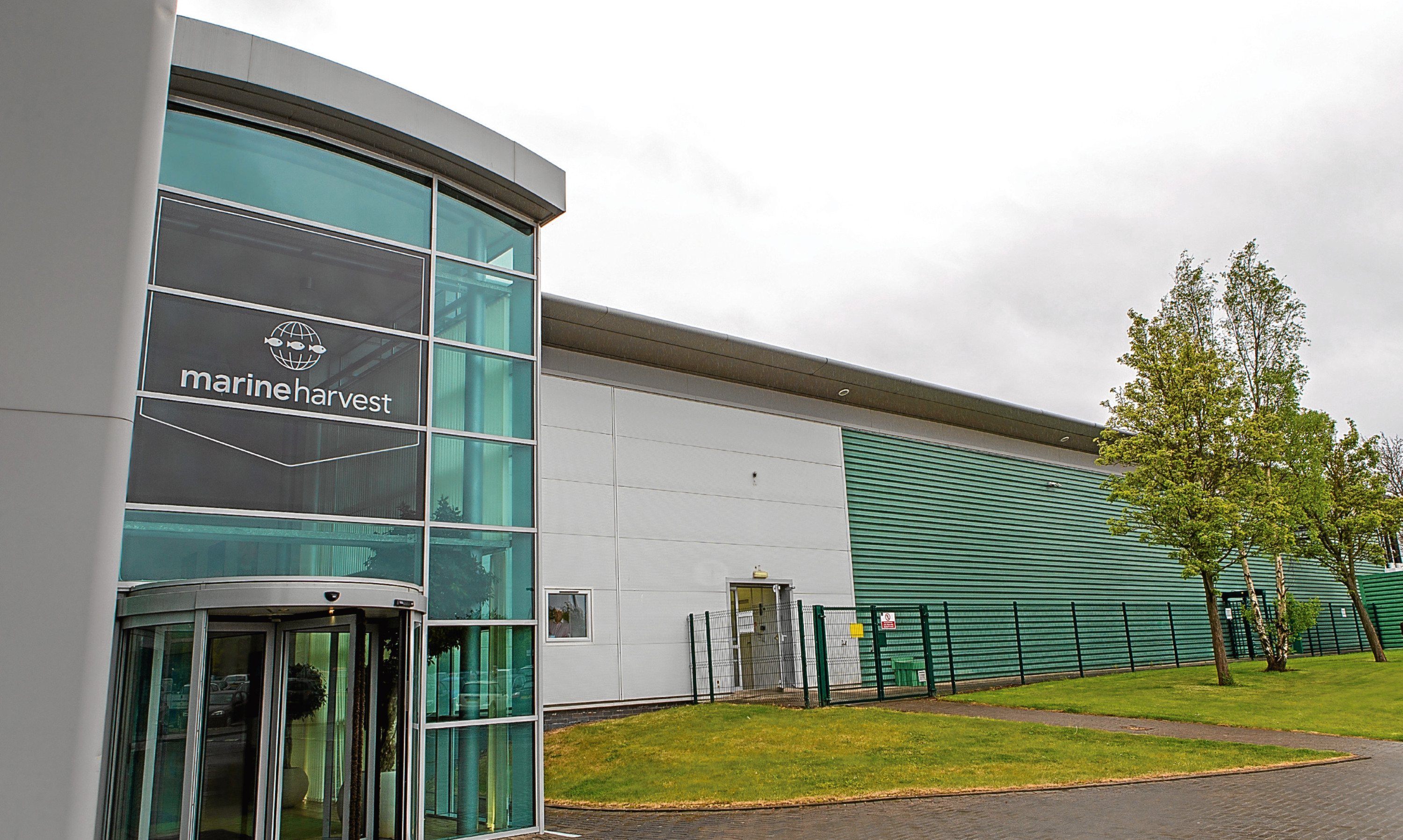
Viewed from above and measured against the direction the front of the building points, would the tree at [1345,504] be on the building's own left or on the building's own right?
on the building's own left

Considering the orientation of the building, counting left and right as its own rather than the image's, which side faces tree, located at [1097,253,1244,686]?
left

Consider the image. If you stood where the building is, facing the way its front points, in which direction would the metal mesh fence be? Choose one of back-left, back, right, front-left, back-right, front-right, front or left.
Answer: left

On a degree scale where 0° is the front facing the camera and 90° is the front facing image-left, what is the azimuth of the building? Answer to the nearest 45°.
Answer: approximately 315°

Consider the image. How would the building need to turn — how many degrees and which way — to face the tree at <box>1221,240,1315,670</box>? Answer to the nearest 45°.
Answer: approximately 90° to its left

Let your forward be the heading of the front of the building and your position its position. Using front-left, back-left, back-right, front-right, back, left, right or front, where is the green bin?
left

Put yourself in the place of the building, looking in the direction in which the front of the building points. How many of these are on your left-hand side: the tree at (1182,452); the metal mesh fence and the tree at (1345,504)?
3
